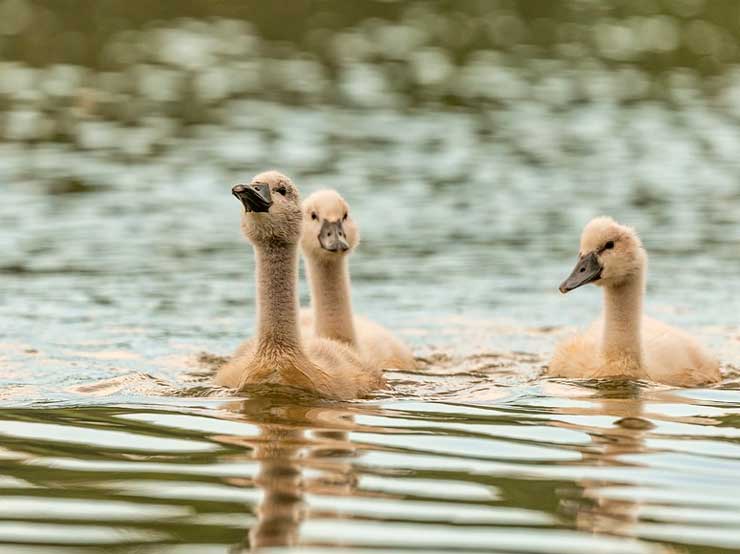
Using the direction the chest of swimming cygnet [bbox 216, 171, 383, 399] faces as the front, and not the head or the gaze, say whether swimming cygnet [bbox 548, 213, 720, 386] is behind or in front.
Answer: behind

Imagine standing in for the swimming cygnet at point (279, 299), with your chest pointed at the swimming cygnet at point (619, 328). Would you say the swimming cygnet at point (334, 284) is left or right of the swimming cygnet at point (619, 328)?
left

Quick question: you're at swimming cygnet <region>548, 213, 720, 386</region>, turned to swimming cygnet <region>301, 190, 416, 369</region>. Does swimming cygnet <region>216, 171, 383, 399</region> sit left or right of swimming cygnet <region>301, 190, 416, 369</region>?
left

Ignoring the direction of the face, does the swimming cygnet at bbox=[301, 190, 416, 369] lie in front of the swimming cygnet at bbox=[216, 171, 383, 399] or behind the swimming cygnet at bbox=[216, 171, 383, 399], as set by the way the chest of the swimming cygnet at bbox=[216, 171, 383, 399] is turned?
behind

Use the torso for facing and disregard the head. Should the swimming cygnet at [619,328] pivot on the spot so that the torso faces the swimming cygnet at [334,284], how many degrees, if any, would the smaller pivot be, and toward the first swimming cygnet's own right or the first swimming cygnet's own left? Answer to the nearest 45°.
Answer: approximately 45° to the first swimming cygnet's own right

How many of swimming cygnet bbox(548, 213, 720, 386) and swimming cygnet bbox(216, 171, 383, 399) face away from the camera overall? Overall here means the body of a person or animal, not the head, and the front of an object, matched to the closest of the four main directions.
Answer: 0

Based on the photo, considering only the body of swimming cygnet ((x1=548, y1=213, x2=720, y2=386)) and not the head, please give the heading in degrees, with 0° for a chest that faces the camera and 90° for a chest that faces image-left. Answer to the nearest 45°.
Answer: approximately 45°

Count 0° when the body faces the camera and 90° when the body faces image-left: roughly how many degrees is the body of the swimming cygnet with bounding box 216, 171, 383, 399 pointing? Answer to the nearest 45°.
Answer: approximately 45°

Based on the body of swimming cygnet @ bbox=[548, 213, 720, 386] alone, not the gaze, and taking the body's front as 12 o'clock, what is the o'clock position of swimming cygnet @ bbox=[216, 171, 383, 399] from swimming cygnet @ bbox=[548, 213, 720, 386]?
swimming cygnet @ bbox=[216, 171, 383, 399] is roughly at 12 o'clock from swimming cygnet @ bbox=[548, 213, 720, 386].
